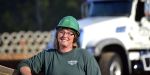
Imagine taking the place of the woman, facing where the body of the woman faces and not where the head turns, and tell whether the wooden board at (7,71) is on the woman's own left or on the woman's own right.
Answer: on the woman's own right

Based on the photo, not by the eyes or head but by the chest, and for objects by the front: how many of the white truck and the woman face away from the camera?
0

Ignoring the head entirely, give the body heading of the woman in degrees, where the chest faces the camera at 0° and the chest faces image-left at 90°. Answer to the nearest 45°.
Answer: approximately 0°
